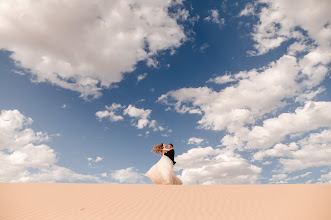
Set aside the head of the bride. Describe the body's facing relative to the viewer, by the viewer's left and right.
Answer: facing to the right of the viewer
